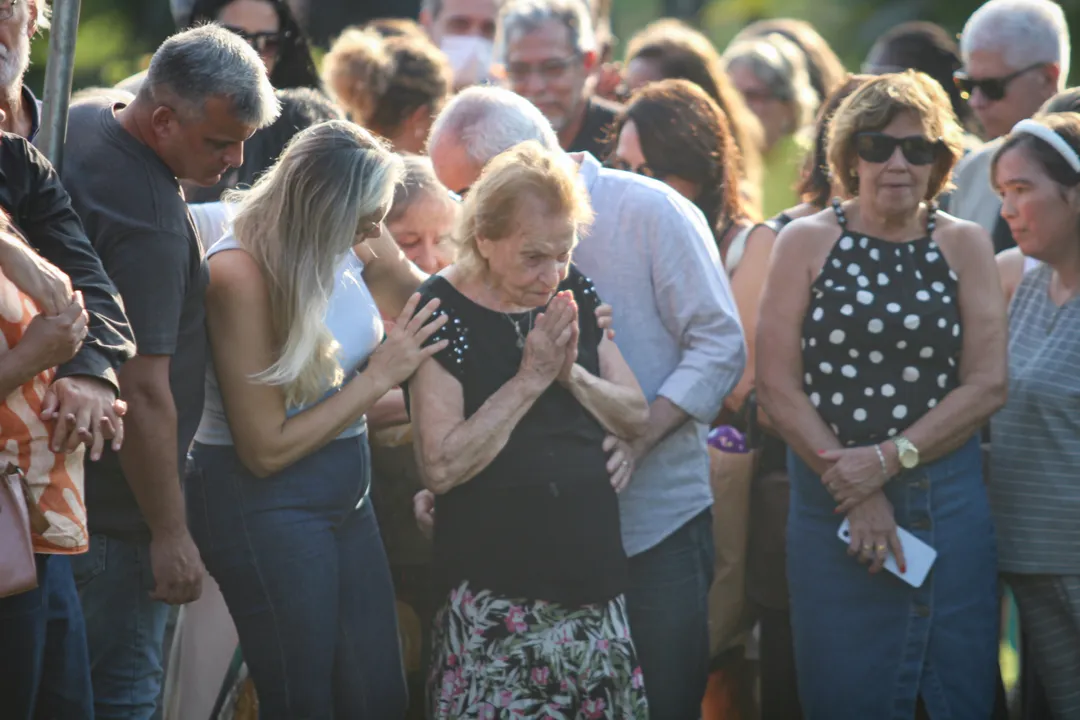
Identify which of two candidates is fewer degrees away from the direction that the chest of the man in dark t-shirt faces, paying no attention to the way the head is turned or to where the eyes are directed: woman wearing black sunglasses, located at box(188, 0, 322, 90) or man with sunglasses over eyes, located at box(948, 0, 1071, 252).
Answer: the man with sunglasses over eyes

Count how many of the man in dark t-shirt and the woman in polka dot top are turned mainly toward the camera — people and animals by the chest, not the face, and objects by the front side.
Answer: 1

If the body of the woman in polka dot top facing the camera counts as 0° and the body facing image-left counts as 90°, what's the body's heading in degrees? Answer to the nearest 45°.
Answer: approximately 0°

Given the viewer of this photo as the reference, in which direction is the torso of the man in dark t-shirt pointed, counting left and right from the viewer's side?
facing to the right of the viewer

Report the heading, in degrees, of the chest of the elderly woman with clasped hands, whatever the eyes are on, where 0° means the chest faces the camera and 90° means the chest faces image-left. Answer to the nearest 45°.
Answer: approximately 315°
